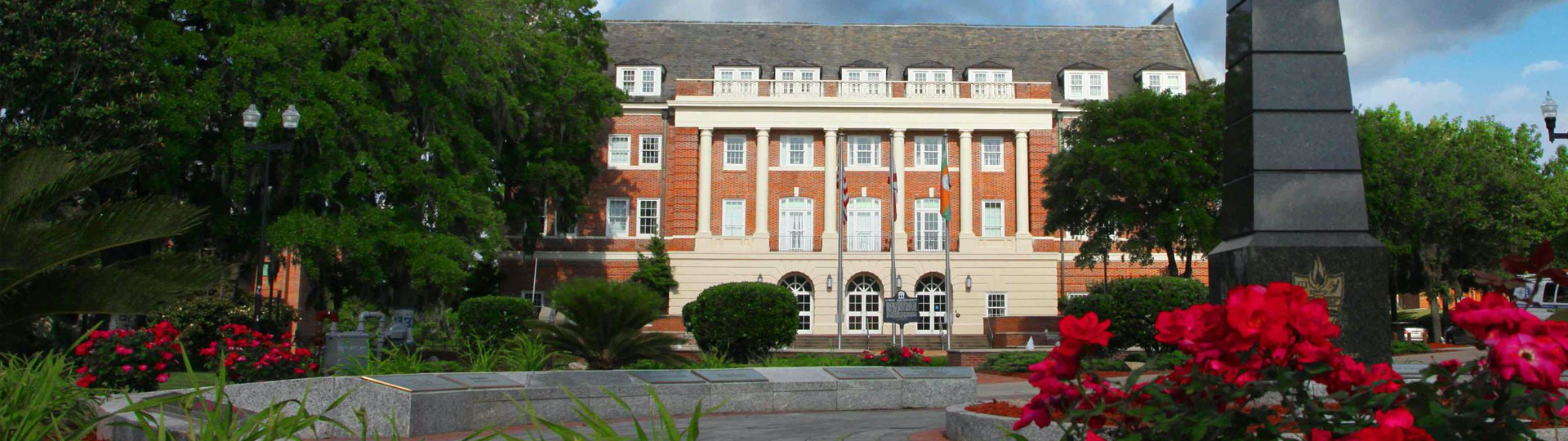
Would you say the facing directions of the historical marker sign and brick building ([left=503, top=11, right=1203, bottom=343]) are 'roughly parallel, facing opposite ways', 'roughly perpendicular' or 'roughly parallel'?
roughly parallel

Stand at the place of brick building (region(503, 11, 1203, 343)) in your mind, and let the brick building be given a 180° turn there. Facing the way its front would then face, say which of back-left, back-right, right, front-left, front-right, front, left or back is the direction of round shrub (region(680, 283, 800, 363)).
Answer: back

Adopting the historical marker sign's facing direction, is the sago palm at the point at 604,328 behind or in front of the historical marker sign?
in front

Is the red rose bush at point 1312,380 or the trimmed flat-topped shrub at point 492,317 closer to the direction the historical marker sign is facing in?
the red rose bush

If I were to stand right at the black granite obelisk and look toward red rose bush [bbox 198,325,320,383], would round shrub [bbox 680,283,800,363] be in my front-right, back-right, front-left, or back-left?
front-right

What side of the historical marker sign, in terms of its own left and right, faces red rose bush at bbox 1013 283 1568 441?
front

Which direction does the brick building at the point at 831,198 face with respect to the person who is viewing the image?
facing the viewer

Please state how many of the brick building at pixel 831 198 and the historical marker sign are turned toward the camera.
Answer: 2

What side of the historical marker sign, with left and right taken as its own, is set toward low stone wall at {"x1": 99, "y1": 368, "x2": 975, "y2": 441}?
front

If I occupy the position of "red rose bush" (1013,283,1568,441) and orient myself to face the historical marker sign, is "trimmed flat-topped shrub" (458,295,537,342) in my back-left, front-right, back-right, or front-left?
front-left

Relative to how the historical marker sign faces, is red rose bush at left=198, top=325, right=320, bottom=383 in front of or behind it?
in front
